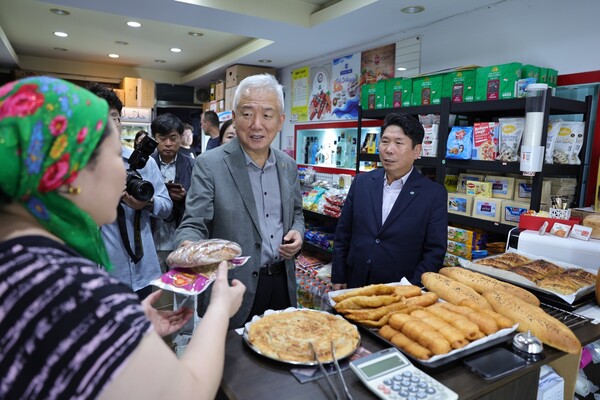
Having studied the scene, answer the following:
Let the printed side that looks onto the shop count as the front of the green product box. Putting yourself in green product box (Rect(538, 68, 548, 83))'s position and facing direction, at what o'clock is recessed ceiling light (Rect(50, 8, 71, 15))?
The recessed ceiling light is roughly at 3 o'clock from the green product box.

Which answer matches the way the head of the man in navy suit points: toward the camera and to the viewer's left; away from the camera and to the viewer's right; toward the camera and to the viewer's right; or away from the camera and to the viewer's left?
toward the camera and to the viewer's left

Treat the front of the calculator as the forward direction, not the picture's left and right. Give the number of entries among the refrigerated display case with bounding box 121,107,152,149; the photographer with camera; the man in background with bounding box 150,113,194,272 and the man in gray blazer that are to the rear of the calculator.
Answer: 4

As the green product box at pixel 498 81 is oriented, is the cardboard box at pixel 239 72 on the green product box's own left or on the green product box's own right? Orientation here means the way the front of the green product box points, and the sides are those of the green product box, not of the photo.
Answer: on the green product box's own right

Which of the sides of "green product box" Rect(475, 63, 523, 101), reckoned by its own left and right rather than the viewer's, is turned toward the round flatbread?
front

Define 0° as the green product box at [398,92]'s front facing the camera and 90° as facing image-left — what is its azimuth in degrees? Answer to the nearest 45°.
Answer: approximately 0°

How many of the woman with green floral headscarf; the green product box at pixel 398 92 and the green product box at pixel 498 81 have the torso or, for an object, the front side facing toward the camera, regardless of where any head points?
2

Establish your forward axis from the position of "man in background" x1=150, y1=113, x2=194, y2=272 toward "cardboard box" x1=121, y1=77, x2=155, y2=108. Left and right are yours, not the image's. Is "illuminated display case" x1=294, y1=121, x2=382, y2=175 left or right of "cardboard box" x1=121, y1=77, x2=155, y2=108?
right

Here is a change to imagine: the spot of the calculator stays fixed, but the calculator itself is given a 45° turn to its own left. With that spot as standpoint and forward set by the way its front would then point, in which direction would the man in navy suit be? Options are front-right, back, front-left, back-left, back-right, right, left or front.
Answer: left

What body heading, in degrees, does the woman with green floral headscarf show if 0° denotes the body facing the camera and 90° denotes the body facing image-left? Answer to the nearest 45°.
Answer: approximately 225°
